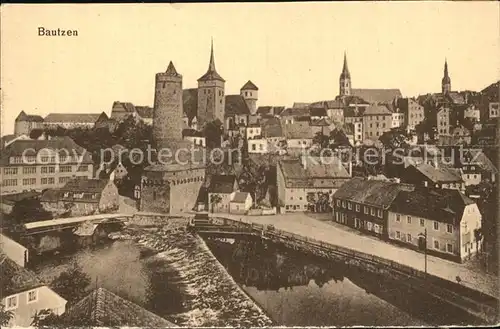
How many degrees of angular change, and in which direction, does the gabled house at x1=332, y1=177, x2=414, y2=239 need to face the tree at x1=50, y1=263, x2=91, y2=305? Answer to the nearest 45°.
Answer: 0° — it already faces it

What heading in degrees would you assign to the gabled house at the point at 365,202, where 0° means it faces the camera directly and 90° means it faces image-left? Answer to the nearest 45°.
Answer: approximately 45°
